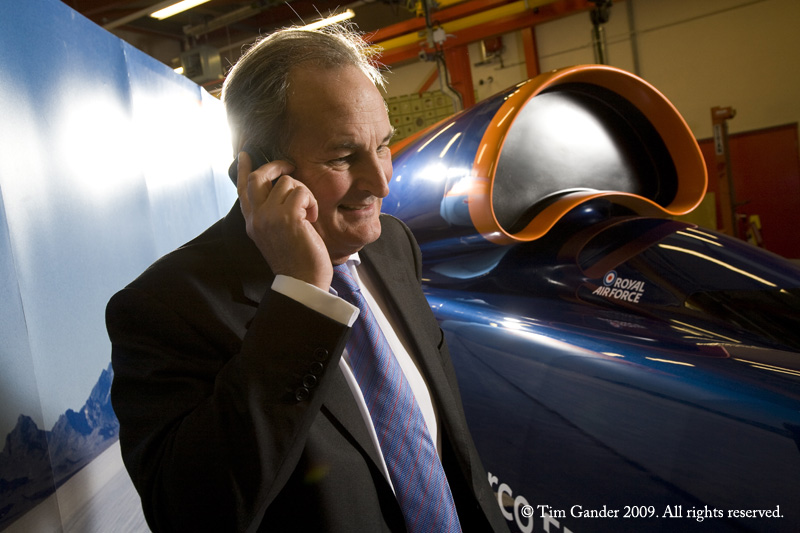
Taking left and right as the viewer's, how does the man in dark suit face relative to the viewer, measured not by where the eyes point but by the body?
facing the viewer and to the right of the viewer

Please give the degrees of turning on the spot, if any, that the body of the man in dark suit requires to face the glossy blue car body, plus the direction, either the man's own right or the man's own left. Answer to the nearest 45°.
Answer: approximately 90° to the man's own left

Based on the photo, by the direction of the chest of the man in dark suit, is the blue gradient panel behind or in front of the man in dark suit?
behind
